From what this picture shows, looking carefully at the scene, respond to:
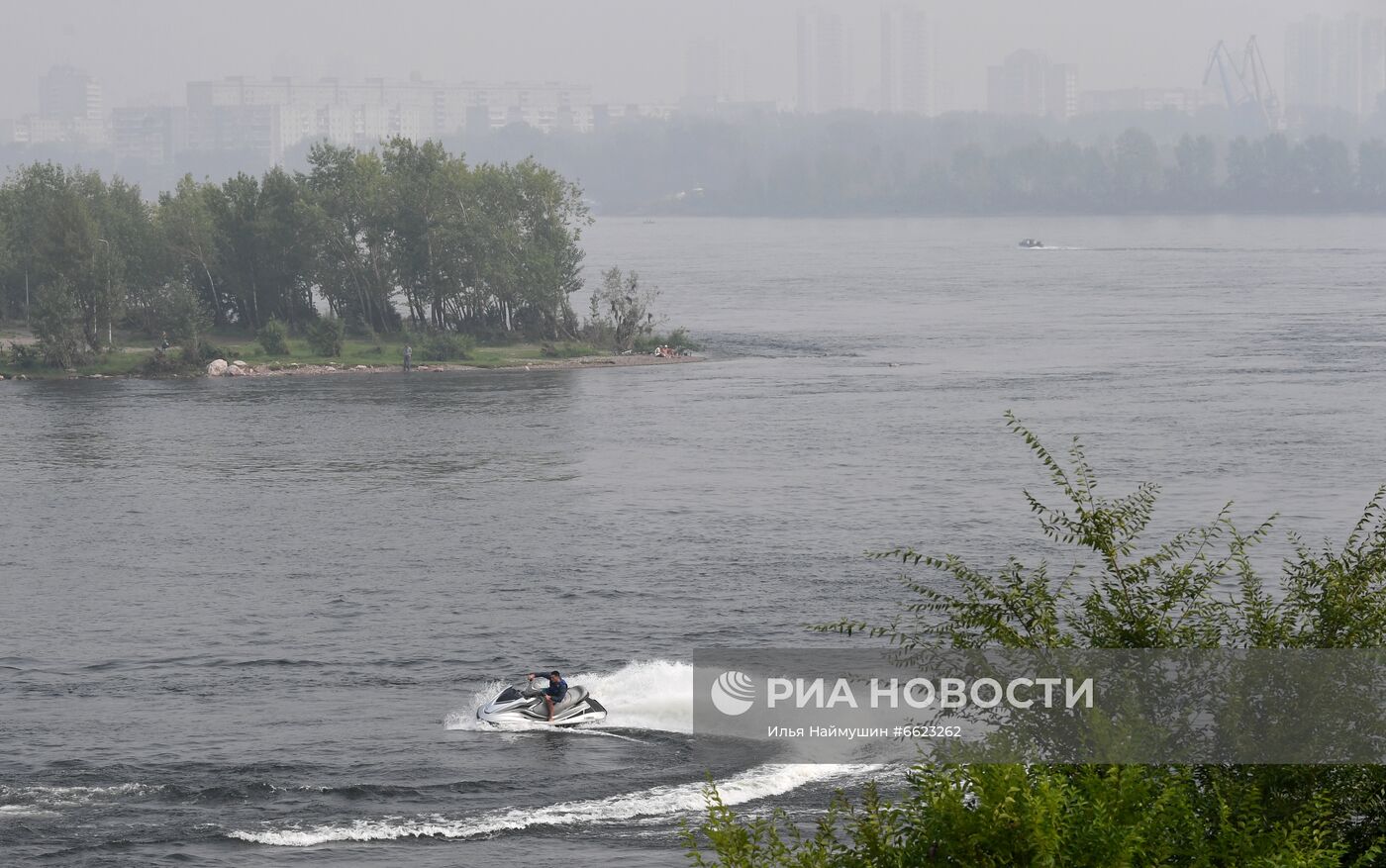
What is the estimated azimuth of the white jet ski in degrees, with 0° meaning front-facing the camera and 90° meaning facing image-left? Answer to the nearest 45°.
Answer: approximately 90°
